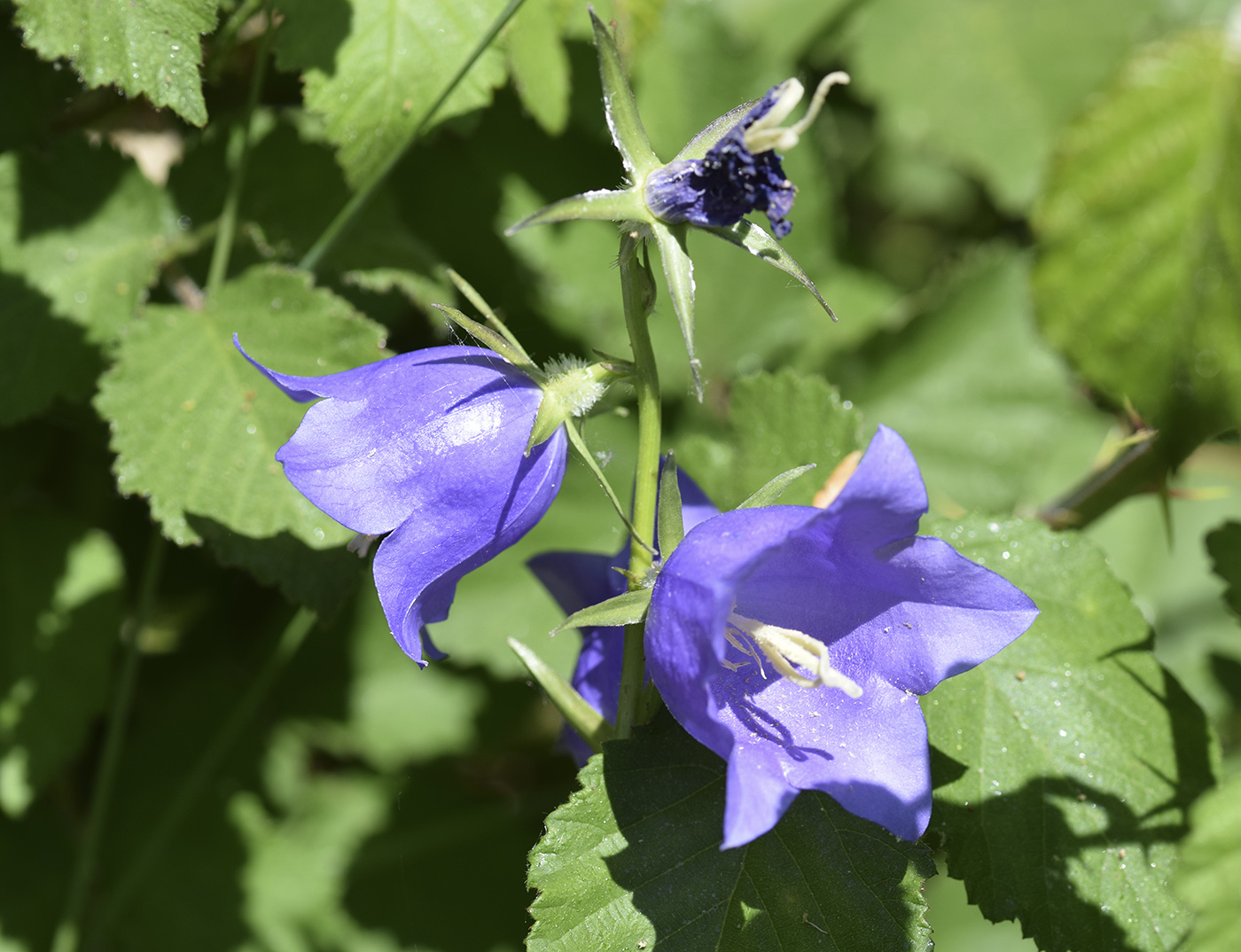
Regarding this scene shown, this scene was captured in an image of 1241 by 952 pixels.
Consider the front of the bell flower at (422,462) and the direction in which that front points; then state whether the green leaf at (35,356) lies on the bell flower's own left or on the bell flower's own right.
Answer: on the bell flower's own right

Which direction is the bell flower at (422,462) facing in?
to the viewer's left

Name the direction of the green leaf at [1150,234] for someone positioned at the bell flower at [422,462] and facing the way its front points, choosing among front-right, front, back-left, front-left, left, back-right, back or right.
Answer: back-right

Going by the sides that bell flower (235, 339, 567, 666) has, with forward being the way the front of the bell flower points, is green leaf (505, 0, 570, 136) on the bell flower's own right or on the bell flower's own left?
on the bell flower's own right

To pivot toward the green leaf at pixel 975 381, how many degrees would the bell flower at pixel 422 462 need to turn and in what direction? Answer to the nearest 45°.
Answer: approximately 135° to its right
